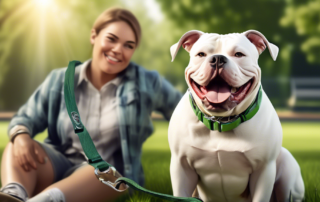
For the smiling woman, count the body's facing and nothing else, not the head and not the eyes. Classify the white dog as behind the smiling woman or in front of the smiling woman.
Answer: in front

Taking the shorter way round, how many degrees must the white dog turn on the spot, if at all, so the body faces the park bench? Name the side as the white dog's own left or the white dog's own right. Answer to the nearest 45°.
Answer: approximately 180°

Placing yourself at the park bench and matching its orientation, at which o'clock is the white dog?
The white dog is roughly at 12 o'clock from the park bench.

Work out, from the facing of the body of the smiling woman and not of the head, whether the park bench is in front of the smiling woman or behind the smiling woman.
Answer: behind

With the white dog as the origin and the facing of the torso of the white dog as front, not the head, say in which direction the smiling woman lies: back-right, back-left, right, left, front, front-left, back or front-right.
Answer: back-right

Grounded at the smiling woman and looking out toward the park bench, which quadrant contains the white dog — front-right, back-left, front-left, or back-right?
back-right

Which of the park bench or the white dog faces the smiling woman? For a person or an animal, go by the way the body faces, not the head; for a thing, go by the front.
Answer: the park bench

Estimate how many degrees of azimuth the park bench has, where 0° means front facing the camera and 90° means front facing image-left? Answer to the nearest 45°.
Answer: approximately 0°

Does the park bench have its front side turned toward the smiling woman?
yes
